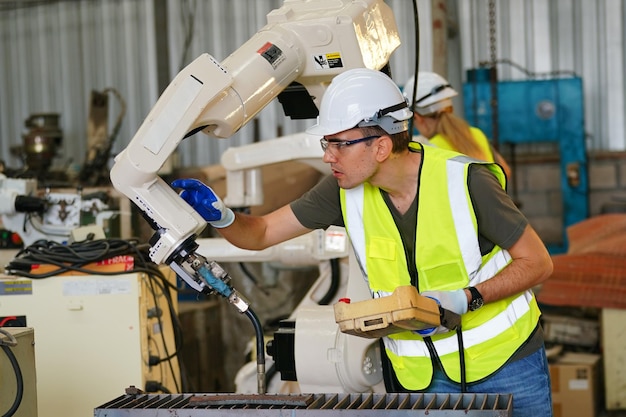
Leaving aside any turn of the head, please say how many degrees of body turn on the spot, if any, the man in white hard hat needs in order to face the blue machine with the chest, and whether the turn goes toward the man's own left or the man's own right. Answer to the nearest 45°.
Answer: approximately 135° to the man's own right

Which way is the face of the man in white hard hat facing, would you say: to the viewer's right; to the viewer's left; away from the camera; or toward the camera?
to the viewer's left

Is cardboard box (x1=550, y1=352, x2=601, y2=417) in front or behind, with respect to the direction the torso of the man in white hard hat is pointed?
behind

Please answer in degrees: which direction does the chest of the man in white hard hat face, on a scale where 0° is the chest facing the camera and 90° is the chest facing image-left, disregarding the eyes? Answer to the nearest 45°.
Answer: approximately 45°
